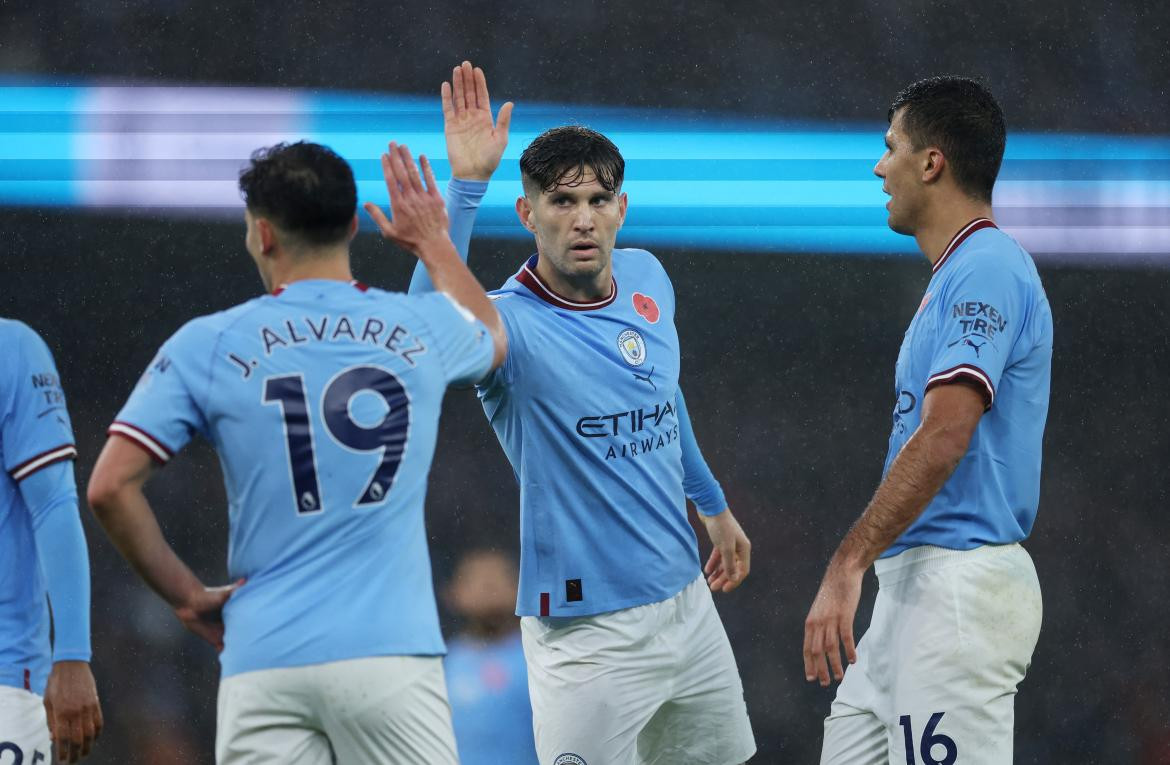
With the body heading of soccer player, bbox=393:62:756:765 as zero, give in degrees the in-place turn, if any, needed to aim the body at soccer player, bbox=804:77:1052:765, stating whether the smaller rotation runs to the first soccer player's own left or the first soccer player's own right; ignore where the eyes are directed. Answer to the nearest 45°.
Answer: approximately 45° to the first soccer player's own left

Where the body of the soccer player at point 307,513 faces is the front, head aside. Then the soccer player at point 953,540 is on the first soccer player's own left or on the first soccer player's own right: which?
on the first soccer player's own right

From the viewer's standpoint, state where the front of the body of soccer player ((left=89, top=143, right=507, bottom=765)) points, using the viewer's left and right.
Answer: facing away from the viewer

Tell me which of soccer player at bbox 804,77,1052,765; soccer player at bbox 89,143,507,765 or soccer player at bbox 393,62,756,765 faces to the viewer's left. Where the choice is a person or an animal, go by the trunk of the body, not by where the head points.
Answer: soccer player at bbox 804,77,1052,765

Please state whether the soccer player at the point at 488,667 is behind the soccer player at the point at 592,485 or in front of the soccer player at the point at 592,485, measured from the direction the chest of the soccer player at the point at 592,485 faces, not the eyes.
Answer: behind

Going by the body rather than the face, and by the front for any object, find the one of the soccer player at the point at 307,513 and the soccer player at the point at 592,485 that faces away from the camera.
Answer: the soccer player at the point at 307,513

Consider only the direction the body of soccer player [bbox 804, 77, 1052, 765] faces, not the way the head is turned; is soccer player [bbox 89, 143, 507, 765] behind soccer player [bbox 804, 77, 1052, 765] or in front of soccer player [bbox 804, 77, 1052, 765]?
in front

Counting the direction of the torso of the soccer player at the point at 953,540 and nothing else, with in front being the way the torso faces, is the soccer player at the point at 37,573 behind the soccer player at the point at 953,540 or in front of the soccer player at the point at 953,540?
in front

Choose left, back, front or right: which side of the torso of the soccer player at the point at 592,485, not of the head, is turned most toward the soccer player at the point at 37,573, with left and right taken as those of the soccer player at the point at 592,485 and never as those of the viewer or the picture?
right

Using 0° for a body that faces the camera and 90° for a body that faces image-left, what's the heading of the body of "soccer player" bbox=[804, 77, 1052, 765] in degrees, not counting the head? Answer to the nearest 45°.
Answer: approximately 90°

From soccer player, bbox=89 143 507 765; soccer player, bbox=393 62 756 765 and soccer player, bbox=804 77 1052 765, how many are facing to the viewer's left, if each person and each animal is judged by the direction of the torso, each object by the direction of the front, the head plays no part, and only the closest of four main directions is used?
1

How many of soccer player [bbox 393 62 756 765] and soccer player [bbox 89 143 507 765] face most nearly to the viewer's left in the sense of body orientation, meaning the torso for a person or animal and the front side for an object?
0

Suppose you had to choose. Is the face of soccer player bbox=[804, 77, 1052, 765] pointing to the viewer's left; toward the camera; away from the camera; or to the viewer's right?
to the viewer's left
